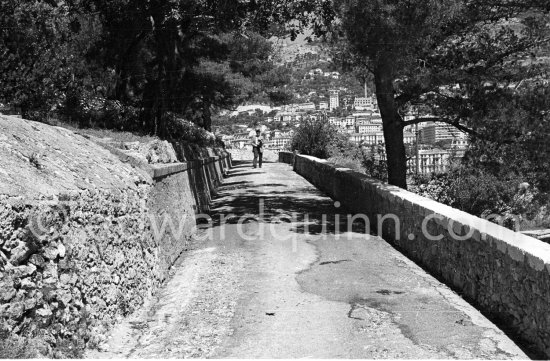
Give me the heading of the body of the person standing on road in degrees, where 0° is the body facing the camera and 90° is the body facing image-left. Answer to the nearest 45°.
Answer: approximately 0°

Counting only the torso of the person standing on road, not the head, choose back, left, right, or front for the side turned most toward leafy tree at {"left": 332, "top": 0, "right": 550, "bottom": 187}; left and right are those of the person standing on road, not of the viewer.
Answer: front

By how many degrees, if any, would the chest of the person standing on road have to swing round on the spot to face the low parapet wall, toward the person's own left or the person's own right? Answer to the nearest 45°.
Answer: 0° — they already face it

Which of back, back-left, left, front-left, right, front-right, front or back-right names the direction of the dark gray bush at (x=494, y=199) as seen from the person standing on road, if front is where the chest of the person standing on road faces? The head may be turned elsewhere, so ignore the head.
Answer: front-left

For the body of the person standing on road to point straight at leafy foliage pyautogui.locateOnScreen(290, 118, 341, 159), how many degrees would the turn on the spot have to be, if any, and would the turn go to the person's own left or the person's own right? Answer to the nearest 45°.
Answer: approximately 135° to the person's own left
